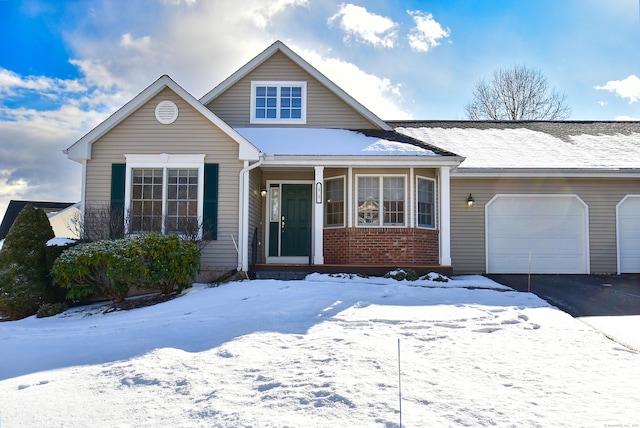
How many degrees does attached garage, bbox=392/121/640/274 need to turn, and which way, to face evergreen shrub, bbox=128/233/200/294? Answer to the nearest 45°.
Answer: approximately 45° to its right

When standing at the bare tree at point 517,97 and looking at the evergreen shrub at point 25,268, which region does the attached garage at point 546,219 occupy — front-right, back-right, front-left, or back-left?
front-left

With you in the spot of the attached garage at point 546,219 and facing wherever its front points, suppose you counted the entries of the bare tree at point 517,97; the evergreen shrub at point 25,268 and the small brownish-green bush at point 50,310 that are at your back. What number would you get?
1

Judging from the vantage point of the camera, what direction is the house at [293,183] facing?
facing the viewer

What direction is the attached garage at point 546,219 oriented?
toward the camera

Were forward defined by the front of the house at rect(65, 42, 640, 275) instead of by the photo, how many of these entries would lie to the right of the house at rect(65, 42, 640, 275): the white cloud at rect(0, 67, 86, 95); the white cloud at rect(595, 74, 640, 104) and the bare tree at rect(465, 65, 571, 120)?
1

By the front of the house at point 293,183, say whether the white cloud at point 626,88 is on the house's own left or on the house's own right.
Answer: on the house's own left

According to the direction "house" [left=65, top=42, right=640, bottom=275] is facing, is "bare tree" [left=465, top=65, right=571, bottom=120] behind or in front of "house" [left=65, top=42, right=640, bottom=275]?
behind

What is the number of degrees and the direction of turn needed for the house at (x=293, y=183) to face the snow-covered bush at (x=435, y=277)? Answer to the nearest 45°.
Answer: approximately 90° to its left

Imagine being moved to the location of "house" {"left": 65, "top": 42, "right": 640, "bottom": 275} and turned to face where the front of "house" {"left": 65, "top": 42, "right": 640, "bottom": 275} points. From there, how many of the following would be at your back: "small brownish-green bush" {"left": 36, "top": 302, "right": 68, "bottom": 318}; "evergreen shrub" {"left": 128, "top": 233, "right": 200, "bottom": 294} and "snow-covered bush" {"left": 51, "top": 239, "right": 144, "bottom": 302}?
0
